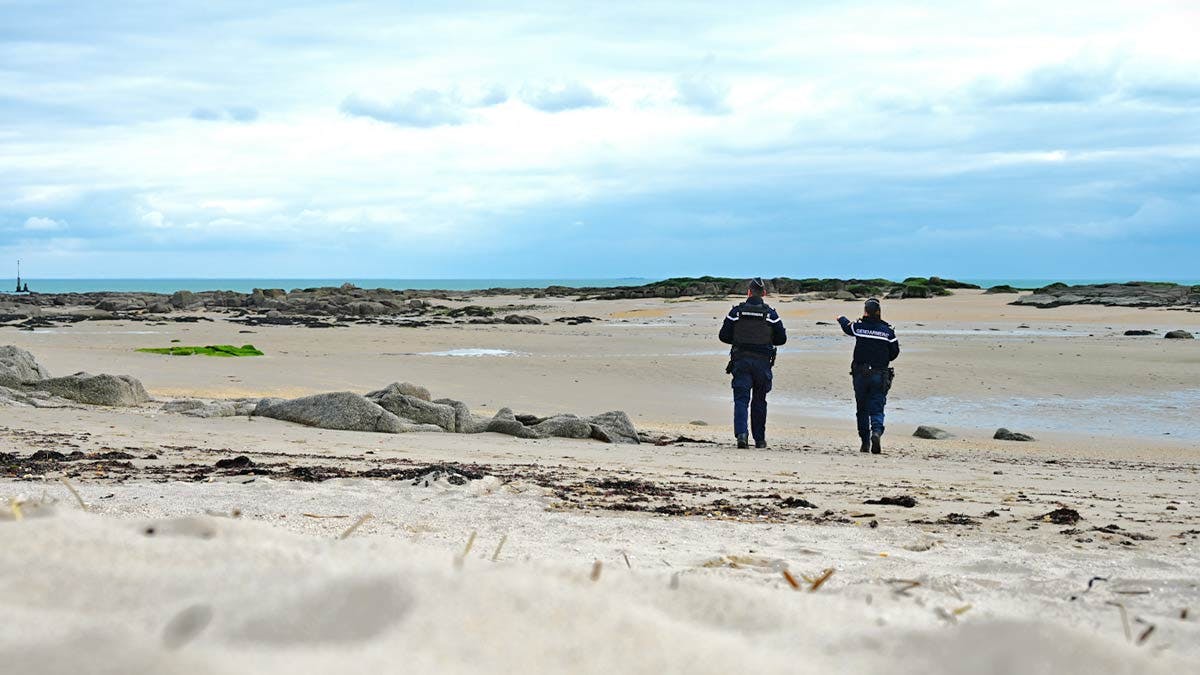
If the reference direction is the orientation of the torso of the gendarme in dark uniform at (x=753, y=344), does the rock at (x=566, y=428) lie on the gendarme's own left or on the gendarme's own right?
on the gendarme's own left

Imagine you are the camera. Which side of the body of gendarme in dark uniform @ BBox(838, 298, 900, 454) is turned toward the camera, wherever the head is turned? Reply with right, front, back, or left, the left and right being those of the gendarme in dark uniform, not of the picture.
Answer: back

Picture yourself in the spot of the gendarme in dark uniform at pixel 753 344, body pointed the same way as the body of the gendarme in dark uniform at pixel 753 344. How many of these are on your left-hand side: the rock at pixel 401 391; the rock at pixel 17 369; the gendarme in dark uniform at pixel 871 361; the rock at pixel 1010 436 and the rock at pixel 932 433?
2

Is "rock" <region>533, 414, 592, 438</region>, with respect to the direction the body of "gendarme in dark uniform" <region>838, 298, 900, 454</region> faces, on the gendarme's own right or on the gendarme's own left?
on the gendarme's own left

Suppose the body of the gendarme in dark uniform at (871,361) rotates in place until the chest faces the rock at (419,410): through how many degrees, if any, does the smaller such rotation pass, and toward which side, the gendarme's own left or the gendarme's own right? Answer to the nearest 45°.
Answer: approximately 90° to the gendarme's own left

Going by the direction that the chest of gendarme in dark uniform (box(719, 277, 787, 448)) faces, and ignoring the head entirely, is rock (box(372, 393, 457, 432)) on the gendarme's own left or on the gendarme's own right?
on the gendarme's own left

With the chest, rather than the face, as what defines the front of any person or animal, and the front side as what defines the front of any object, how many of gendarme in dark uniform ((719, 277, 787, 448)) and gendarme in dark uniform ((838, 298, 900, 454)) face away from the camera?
2

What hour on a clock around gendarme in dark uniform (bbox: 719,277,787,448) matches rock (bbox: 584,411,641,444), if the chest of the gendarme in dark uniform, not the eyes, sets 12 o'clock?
The rock is roughly at 8 o'clock from the gendarme in dark uniform.

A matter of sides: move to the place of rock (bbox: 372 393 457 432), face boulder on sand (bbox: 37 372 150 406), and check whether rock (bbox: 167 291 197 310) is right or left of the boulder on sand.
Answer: right

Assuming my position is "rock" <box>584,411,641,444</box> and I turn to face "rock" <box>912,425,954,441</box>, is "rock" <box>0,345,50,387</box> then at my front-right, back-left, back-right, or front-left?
back-left

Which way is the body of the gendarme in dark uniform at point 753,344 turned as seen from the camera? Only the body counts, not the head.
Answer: away from the camera

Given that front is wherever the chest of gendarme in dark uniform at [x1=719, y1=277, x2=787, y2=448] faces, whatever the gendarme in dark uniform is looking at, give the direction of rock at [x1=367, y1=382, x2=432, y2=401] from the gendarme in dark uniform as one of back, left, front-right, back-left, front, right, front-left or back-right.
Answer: left

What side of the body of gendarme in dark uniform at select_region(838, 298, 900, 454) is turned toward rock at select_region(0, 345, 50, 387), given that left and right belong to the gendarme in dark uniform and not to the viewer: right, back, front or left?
left

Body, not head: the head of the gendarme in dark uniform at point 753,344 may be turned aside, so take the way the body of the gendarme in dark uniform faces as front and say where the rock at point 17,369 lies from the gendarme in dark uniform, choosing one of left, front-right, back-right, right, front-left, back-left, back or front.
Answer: left
